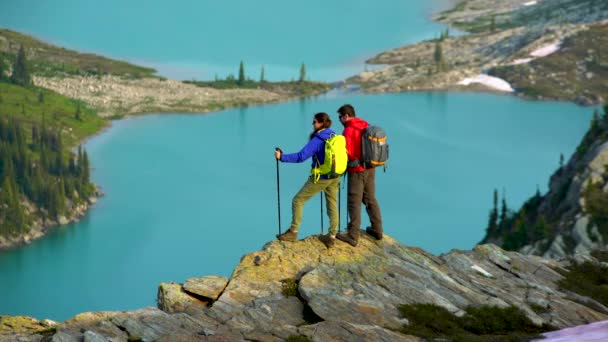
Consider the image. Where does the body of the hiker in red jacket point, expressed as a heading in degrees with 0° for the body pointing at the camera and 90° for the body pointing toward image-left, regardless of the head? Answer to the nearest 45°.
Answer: approximately 90°

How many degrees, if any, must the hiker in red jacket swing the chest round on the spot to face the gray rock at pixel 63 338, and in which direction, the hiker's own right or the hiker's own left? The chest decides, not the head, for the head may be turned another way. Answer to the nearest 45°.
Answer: approximately 45° to the hiker's own left

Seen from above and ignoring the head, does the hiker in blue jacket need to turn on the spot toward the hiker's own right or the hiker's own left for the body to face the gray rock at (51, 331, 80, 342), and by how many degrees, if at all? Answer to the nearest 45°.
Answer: approximately 45° to the hiker's own left

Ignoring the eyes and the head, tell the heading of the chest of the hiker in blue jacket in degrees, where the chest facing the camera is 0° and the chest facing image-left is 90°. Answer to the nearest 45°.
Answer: approximately 90°
